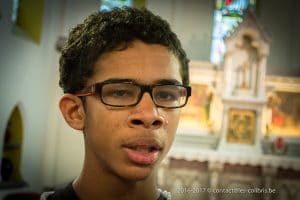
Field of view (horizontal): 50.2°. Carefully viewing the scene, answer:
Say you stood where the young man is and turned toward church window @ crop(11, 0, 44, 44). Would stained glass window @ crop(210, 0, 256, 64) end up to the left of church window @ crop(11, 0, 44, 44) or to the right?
right

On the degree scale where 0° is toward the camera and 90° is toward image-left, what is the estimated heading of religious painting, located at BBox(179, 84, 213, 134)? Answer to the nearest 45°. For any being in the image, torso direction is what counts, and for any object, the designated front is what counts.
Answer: approximately 0°

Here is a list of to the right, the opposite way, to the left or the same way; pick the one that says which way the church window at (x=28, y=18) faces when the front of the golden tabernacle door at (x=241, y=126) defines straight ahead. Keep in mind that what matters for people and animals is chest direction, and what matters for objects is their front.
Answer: to the left

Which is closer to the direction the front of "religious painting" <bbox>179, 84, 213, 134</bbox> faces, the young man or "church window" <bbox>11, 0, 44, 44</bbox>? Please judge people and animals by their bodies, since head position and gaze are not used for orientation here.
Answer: the young man

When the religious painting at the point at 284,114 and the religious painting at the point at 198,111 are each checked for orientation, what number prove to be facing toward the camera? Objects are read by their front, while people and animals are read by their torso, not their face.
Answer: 2

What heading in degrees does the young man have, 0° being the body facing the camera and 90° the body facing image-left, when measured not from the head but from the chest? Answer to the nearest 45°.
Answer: approximately 315°

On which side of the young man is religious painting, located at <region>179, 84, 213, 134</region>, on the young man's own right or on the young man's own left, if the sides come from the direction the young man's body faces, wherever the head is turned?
on the young man's own left
